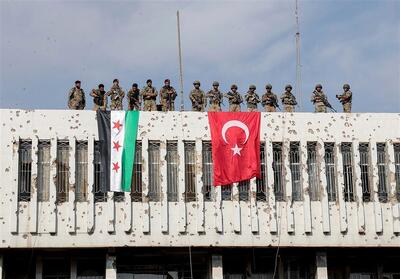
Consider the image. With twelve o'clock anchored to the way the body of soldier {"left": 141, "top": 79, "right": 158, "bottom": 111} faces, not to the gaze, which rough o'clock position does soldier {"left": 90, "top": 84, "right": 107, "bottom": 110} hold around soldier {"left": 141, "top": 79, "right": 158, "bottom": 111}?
soldier {"left": 90, "top": 84, "right": 107, "bottom": 110} is roughly at 3 o'clock from soldier {"left": 141, "top": 79, "right": 158, "bottom": 111}.

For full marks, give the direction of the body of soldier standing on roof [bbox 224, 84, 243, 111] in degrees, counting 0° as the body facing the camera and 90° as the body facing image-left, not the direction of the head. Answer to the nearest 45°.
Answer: approximately 0°

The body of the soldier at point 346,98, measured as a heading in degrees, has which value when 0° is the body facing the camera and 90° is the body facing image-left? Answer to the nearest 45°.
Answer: approximately 45°

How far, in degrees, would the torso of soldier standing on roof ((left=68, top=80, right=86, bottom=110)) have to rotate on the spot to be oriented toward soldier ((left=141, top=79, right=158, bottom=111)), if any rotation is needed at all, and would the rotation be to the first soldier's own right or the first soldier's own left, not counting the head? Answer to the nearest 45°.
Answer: approximately 90° to the first soldier's own left

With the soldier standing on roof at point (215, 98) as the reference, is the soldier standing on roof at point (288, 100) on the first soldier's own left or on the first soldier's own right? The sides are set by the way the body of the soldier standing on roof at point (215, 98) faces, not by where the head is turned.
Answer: on the first soldier's own left

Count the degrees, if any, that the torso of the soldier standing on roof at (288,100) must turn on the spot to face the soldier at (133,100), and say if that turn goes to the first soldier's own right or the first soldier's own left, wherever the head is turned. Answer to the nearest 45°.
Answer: approximately 90° to the first soldier's own right

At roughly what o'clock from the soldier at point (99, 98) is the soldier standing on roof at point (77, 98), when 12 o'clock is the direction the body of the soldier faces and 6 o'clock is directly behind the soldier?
The soldier standing on roof is roughly at 2 o'clock from the soldier.

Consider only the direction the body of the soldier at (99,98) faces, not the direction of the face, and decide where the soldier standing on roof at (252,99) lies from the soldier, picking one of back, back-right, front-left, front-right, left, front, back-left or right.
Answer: back-left

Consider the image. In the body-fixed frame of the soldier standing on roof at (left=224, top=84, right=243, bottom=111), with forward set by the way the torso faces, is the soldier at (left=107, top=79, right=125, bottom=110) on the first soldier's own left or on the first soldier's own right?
on the first soldier's own right
